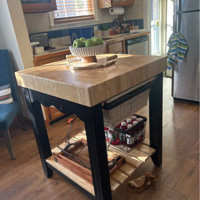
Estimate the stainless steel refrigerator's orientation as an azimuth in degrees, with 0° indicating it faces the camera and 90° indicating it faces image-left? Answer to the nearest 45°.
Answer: approximately 45°

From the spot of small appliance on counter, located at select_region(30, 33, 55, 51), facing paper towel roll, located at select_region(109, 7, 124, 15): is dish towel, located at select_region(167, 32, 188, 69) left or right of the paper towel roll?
right

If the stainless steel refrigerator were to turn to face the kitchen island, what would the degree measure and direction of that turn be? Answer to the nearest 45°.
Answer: approximately 45° to its left

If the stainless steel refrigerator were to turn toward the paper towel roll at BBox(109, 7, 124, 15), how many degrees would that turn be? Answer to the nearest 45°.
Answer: approximately 90° to its right

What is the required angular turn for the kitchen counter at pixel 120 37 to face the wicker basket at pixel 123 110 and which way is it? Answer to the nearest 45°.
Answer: approximately 45° to its right

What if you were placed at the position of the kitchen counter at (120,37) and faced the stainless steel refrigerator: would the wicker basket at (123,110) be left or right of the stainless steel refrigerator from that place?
right

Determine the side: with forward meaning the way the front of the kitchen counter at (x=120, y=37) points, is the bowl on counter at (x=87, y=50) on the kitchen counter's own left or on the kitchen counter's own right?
on the kitchen counter's own right

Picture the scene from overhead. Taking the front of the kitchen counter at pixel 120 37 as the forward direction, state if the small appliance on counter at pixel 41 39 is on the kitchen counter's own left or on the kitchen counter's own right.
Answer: on the kitchen counter's own right

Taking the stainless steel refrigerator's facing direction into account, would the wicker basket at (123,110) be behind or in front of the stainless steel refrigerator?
in front

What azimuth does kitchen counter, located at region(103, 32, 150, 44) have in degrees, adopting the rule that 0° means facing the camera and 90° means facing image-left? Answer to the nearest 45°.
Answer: approximately 315°
